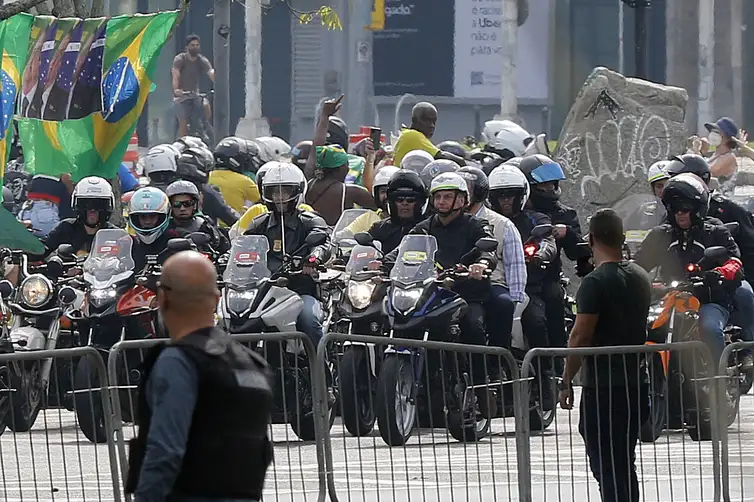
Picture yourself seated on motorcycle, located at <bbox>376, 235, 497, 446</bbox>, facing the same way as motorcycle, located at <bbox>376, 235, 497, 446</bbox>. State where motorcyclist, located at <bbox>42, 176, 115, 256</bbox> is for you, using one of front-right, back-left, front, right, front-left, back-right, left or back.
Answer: right

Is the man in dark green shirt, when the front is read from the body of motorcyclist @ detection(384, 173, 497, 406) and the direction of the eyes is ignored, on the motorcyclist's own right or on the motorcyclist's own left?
on the motorcyclist's own left

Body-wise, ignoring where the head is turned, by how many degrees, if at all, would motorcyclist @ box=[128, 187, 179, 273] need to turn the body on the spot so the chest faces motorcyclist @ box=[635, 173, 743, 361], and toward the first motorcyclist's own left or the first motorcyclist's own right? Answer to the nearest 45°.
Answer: approximately 90° to the first motorcyclist's own left

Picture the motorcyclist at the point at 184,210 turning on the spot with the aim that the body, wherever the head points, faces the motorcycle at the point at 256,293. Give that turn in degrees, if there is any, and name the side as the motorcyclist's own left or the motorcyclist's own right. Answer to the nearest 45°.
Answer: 0° — they already face it

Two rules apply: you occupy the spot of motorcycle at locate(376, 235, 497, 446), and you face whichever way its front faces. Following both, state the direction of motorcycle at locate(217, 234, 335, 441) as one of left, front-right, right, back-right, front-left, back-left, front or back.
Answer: right
